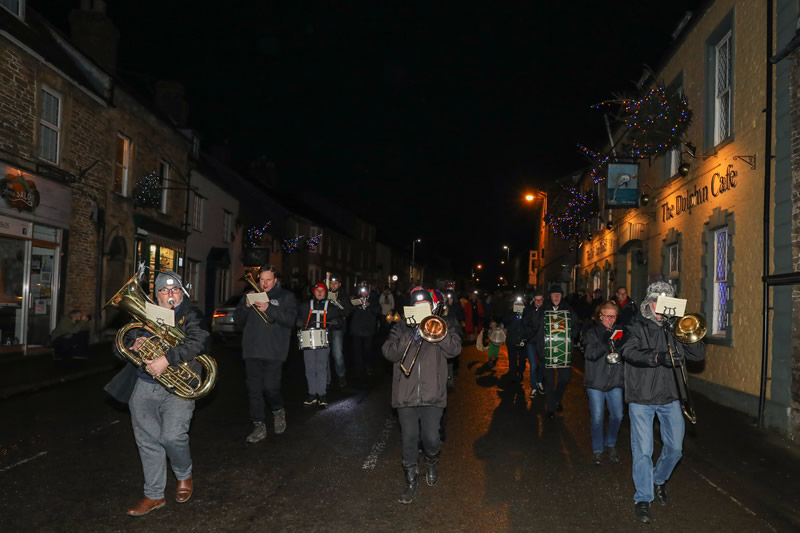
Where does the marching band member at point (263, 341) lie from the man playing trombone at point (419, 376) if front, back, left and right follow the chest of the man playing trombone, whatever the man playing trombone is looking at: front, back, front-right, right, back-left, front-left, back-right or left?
back-right

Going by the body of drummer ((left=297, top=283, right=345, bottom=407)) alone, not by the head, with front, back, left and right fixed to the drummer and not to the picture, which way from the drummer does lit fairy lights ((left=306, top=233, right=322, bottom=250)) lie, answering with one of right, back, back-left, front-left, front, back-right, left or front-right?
back

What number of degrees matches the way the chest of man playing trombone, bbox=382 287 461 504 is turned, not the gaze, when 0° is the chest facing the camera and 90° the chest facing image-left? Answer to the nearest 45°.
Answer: approximately 0°

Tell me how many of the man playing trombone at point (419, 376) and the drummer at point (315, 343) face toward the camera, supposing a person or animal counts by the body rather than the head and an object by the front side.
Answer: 2

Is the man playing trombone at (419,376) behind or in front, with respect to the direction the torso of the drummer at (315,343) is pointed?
in front

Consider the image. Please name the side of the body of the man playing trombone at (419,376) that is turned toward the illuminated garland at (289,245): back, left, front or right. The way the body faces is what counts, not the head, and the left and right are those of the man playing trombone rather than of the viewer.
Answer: back

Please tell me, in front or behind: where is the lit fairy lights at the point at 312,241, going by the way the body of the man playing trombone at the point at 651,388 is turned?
behind

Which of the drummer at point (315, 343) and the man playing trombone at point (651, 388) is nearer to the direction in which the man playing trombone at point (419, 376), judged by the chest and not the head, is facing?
the man playing trombone

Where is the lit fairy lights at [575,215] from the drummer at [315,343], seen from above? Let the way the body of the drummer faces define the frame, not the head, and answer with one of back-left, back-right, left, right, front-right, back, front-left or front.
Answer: back-left

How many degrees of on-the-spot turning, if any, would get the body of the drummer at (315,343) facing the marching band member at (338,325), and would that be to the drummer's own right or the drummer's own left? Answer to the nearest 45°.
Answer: approximately 180°

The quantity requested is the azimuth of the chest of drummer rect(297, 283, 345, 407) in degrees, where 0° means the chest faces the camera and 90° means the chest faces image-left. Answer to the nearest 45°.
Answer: approximately 0°

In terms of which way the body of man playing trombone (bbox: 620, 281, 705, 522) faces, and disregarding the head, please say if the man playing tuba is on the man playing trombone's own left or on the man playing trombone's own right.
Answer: on the man playing trombone's own right

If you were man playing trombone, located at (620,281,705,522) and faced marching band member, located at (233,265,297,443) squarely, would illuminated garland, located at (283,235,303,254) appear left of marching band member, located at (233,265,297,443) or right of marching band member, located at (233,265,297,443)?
right
